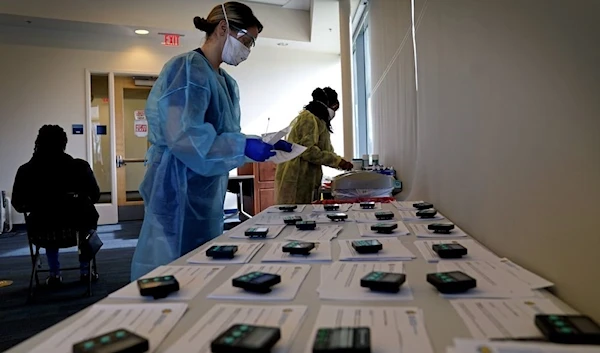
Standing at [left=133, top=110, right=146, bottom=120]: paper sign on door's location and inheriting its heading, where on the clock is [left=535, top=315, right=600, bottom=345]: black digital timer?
The black digital timer is roughly at 12 o'clock from the paper sign on door.

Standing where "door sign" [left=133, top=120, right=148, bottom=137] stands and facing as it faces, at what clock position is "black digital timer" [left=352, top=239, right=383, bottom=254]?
The black digital timer is roughly at 12 o'clock from the door sign.

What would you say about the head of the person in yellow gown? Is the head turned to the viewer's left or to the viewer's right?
to the viewer's right

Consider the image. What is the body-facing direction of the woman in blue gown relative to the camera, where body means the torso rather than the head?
to the viewer's right

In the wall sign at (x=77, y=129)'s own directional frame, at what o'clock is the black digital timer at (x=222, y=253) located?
The black digital timer is roughly at 12 o'clock from the wall sign.

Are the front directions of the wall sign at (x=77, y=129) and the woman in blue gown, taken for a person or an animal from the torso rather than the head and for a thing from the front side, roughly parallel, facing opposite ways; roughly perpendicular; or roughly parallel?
roughly perpendicular

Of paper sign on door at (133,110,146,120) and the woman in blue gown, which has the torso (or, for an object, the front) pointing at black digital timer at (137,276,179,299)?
the paper sign on door

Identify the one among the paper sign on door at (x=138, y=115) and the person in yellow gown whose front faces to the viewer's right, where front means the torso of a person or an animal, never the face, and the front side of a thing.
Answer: the person in yellow gown
